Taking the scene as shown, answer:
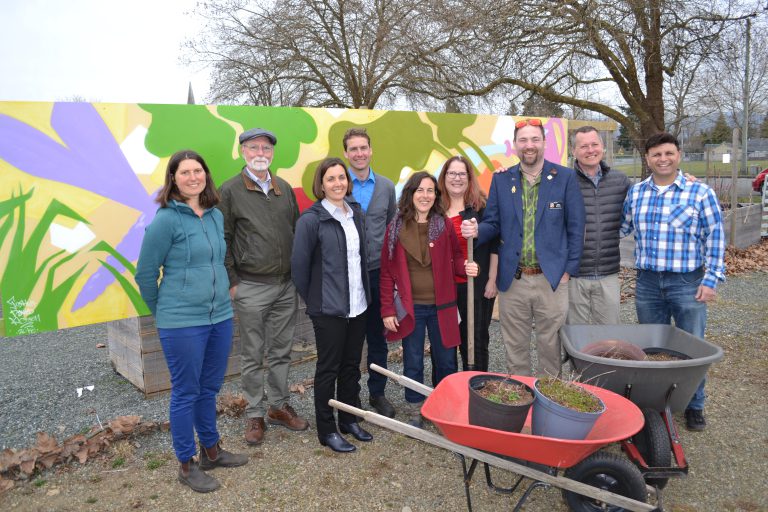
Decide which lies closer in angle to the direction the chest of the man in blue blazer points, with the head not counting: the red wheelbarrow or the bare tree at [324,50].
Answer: the red wheelbarrow

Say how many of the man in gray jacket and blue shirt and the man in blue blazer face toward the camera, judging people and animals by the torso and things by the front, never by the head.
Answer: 2

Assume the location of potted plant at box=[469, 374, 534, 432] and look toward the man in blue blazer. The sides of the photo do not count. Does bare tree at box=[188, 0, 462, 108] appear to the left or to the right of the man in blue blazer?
left

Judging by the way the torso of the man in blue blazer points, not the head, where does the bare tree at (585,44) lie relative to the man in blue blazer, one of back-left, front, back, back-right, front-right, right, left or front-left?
back

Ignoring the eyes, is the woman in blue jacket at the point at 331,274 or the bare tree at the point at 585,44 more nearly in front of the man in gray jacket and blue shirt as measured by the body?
the woman in blue jacket

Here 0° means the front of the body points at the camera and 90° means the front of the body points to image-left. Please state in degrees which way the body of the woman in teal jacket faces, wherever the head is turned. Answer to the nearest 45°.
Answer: approximately 315°

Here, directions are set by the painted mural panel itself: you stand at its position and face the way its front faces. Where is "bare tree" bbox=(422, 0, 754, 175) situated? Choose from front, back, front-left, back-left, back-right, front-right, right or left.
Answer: left

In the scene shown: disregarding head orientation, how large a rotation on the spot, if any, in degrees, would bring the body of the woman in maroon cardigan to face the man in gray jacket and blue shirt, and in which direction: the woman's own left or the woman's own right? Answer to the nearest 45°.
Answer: approximately 135° to the woman's own right

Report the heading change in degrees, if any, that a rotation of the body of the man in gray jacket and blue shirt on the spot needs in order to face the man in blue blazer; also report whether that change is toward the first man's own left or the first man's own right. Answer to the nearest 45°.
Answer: approximately 90° to the first man's own left
